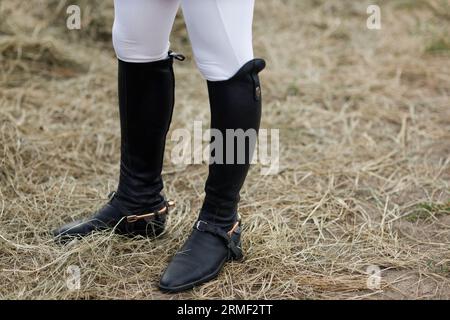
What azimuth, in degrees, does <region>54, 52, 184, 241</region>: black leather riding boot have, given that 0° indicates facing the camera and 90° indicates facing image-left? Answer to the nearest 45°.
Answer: approximately 90°

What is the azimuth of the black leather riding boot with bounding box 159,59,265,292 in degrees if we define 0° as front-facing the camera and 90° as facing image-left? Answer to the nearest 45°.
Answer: approximately 45°

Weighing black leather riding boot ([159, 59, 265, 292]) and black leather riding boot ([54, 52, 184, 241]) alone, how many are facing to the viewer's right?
0
